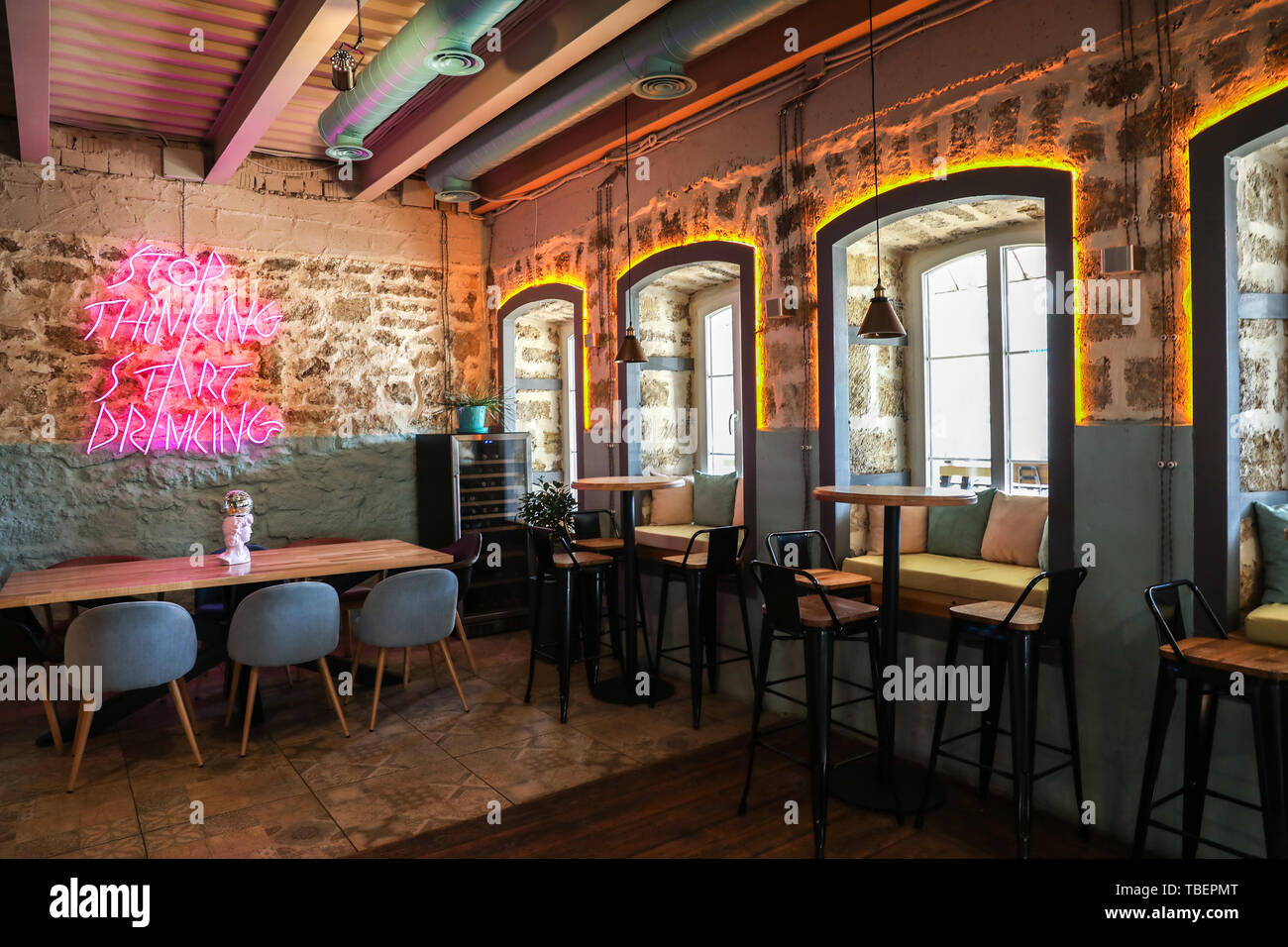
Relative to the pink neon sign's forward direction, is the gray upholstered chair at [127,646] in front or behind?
in front

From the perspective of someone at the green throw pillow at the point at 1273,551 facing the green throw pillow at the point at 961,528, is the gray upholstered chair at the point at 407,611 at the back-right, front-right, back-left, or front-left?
front-left

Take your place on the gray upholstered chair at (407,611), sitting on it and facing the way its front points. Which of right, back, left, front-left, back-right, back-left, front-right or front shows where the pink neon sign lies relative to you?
front

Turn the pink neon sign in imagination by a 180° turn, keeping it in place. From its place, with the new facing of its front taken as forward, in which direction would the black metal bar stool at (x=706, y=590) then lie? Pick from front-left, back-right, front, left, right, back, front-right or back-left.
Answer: back-right

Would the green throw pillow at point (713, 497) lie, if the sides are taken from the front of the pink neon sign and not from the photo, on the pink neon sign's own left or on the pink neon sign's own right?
on the pink neon sign's own left

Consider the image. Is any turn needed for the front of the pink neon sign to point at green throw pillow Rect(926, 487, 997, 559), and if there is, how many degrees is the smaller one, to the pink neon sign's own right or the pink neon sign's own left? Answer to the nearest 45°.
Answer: approximately 45° to the pink neon sign's own left

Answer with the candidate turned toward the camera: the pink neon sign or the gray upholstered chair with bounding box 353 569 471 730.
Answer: the pink neon sign

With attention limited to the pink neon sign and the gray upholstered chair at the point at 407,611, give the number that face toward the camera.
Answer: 1

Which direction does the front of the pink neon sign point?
toward the camera

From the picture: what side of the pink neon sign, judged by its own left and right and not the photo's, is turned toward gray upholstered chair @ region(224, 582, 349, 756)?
front

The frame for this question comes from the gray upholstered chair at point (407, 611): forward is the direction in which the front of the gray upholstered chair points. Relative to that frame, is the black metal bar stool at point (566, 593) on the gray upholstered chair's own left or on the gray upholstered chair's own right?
on the gray upholstered chair's own right

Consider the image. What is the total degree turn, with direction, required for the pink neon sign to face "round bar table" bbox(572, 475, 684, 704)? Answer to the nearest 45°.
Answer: approximately 45° to its left

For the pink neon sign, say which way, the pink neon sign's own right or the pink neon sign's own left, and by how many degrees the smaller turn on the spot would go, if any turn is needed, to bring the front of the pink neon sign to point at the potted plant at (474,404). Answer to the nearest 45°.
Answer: approximately 90° to the pink neon sign's own left

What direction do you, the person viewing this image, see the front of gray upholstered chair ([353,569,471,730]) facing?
facing away from the viewer and to the left of the viewer

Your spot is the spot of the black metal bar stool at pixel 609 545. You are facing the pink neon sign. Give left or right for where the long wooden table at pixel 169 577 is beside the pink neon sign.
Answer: left

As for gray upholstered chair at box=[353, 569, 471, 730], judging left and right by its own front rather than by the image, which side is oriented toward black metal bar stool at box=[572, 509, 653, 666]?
right

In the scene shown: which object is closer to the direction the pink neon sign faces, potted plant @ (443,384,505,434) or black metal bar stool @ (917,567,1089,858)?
the black metal bar stool

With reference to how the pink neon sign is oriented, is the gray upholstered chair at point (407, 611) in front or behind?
in front

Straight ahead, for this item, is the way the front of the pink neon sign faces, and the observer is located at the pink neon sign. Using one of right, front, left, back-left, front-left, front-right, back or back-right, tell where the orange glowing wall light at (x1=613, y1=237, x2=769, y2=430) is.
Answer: front-left

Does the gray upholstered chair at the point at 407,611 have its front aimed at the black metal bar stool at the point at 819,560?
no
